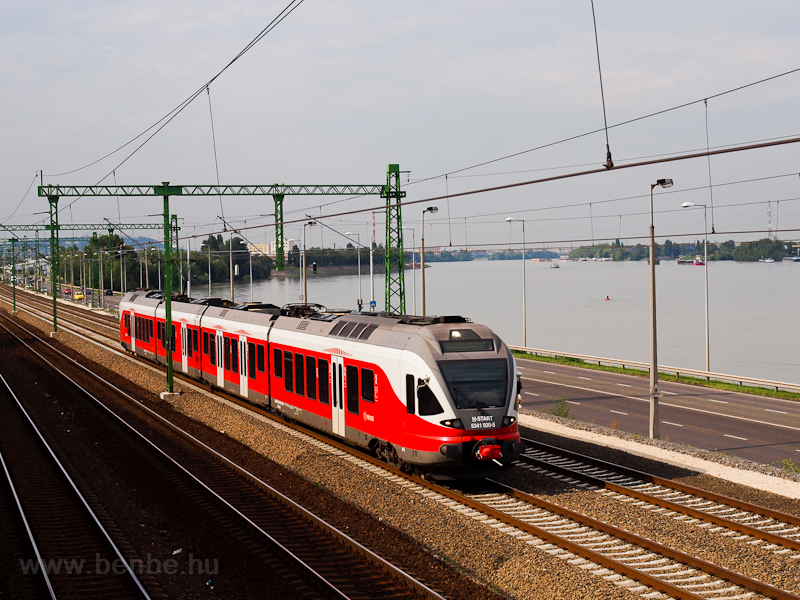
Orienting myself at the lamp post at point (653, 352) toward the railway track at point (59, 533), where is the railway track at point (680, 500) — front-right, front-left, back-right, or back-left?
front-left

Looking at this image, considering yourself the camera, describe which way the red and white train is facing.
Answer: facing the viewer and to the right of the viewer

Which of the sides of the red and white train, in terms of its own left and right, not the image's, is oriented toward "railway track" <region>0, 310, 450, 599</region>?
right
